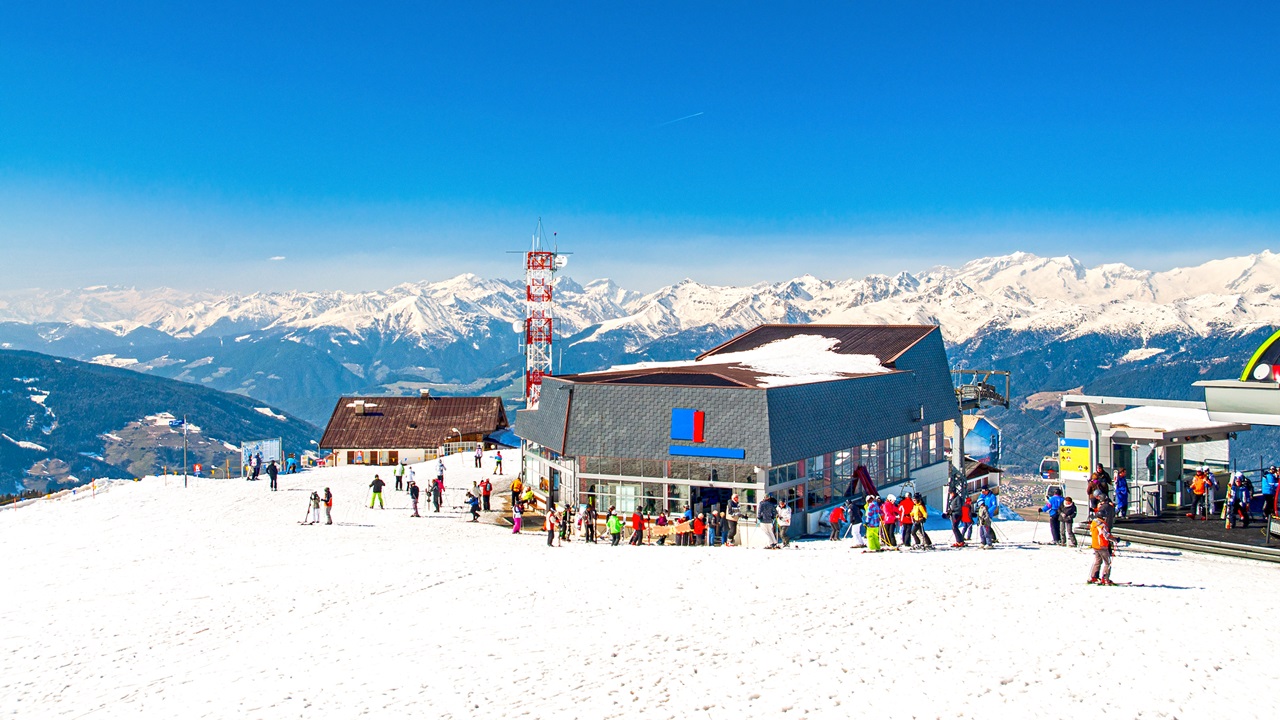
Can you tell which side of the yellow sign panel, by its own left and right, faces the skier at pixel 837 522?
right

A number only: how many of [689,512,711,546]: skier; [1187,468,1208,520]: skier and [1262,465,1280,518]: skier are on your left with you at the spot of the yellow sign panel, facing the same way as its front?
2

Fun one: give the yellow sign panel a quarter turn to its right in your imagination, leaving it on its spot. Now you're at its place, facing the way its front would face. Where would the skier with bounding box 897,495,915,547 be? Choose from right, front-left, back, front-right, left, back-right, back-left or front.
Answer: front-left

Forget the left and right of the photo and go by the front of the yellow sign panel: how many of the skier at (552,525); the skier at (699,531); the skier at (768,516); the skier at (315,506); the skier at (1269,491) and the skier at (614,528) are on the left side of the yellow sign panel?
1

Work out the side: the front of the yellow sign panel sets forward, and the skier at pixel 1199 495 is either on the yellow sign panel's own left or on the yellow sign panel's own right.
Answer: on the yellow sign panel's own left

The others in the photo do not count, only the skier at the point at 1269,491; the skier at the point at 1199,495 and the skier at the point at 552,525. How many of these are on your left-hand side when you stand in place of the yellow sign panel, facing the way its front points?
2

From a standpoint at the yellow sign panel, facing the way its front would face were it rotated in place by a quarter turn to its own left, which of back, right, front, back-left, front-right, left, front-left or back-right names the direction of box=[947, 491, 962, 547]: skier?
back-right

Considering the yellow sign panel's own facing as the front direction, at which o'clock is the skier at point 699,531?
The skier is roughly at 2 o'clock from the yellow sign panel.

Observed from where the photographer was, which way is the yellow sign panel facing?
facing the viewer

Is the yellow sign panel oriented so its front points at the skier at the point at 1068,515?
yes

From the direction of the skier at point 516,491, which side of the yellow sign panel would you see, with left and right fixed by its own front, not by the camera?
right

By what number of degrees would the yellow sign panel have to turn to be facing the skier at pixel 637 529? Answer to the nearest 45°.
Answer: approximately 45° to its right

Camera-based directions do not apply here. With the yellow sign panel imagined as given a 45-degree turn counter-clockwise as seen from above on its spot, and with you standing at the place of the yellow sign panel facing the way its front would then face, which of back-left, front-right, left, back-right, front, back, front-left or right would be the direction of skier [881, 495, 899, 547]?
right

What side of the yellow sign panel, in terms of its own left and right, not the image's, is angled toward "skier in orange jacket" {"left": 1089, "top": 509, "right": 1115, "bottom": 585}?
front

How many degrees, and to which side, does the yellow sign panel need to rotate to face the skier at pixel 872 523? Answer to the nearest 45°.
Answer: approximately 45° to its right
